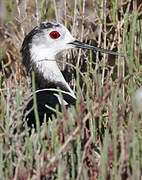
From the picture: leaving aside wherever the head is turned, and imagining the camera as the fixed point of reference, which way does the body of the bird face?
to the viewer's right
